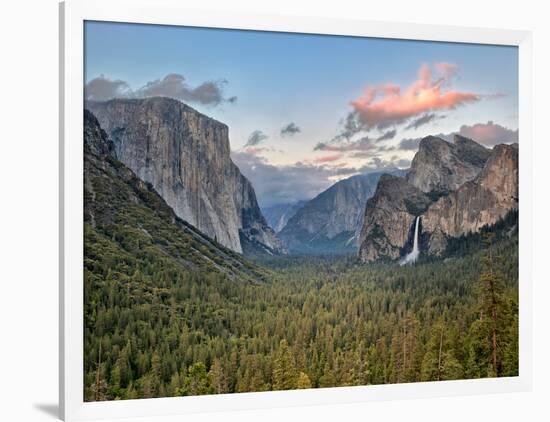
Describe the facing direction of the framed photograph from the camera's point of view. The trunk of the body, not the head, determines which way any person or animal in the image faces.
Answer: facing the viewer and to the right of the viewer
